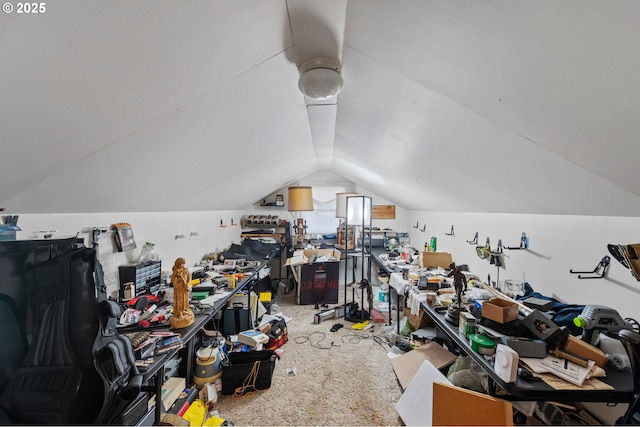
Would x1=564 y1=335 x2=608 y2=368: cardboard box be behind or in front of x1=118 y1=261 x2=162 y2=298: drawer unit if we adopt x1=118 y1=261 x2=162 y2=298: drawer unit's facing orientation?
in front

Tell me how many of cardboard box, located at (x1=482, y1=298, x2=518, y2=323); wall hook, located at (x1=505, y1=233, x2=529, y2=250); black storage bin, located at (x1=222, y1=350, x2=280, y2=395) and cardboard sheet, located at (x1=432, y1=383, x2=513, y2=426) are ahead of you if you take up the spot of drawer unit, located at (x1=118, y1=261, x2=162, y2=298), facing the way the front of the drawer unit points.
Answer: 4

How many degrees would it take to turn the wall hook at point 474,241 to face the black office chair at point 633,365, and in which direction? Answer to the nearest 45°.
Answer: approximately 90° to its left

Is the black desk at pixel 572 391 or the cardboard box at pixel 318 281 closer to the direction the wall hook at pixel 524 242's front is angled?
the cardboard box

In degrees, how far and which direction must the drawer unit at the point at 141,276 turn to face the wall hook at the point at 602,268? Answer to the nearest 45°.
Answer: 0° — it already faces it

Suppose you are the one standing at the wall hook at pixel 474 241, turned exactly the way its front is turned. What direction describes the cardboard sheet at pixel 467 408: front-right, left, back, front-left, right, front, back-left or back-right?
left

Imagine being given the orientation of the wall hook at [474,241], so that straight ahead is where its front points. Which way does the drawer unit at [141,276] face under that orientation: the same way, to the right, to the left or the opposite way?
the opposite way

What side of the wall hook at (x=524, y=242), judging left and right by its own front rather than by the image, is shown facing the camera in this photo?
left

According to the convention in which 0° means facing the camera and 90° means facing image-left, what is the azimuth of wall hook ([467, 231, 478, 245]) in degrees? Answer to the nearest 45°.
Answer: approximately 90°

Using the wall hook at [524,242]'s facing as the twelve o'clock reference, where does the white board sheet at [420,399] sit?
The white board sheet is roughly at 10 o'clock from the wall hook.

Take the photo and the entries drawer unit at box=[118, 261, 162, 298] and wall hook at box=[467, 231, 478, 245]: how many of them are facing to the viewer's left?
1

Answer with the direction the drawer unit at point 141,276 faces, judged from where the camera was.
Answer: facing the viewer and to the right of the viewer

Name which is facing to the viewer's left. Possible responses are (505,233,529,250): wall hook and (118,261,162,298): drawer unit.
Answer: the wall hook

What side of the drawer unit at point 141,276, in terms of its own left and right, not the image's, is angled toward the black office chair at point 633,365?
front

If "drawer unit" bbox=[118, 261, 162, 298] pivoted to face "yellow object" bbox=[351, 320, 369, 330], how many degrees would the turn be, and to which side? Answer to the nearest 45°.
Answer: approximately 45° to its left

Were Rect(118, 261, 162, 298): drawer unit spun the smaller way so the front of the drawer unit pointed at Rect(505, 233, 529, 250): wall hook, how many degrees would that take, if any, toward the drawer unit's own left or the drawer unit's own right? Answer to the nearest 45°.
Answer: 0° — it already faces it
